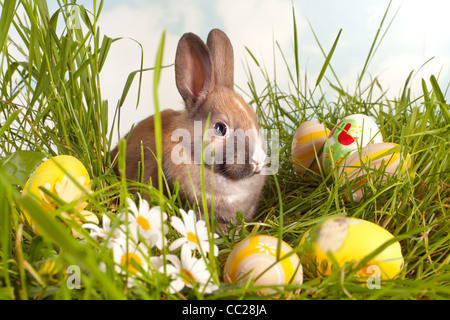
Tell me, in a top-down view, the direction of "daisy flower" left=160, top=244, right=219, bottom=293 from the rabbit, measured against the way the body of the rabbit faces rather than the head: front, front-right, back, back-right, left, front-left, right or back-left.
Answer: front-right

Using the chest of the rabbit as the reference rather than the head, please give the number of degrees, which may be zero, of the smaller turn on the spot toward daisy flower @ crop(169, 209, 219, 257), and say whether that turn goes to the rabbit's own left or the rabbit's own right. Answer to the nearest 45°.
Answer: approximately 45° to the rabbit's own right

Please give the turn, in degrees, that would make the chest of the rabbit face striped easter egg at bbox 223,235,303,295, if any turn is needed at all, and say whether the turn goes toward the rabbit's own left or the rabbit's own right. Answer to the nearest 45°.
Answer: approximately 45° to the rabbit's own right

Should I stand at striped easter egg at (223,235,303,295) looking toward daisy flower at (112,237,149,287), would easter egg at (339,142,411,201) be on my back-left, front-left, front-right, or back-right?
back-right

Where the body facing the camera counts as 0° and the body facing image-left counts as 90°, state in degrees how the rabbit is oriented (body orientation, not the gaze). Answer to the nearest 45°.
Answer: approximately 315°

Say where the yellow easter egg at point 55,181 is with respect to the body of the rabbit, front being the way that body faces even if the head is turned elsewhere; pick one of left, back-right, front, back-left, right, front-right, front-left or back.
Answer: right
